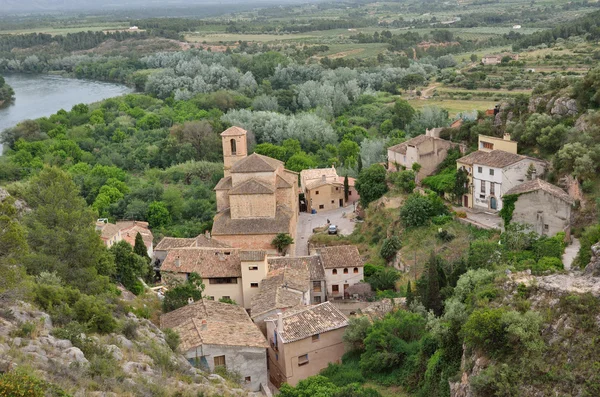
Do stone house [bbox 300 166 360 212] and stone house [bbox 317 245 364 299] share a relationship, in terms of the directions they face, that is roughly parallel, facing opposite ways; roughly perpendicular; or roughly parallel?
roughly parallel

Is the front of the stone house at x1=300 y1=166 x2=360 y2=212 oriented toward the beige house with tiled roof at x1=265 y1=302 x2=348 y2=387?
yes

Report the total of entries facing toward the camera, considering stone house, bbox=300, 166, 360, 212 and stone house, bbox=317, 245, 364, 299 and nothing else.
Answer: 2

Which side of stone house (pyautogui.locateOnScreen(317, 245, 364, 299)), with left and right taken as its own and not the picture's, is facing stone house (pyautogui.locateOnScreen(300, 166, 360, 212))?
back

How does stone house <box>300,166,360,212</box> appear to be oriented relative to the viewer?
toward the camera

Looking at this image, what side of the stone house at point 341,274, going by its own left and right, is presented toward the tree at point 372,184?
back

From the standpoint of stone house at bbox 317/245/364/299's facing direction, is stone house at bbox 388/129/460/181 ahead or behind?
behind

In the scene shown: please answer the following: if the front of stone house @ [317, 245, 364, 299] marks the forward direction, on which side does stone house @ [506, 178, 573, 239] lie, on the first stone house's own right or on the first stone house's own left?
on the first stone house's own left

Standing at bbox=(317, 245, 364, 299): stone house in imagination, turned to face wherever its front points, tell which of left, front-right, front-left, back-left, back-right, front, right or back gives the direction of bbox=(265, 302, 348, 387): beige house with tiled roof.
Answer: front

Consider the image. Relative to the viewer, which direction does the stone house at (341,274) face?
toward the camera

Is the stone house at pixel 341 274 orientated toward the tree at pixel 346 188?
no

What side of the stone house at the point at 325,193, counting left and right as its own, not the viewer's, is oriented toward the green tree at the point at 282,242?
front

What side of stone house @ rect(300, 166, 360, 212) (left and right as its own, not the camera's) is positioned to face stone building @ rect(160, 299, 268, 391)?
front

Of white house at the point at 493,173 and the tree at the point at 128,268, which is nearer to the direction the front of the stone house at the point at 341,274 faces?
the tree

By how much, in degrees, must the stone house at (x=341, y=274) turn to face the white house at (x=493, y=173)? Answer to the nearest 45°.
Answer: approximately 135° to its left
